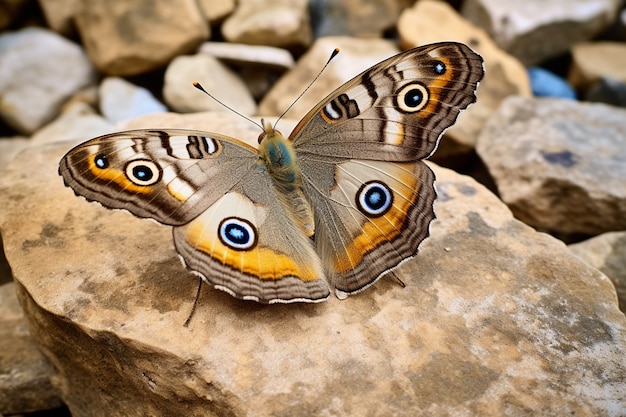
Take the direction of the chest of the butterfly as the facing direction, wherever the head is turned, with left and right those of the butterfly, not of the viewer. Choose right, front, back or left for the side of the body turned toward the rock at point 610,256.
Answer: right

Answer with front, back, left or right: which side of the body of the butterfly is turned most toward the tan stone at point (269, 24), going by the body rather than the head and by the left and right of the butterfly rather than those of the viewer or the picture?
front

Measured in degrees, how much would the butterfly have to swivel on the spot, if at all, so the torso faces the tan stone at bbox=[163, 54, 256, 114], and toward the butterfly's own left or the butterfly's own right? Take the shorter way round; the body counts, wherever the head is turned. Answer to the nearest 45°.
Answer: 0° — it already faces it

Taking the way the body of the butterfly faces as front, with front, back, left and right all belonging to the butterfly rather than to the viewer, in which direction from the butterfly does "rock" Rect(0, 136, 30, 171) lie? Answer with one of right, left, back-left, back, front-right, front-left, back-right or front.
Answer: front-left

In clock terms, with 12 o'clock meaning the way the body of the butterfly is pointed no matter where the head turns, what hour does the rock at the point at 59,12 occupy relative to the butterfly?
The rock is roughly at 11 o'clock from the butterfly.

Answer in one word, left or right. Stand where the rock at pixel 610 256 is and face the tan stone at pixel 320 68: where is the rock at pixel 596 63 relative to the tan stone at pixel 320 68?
right

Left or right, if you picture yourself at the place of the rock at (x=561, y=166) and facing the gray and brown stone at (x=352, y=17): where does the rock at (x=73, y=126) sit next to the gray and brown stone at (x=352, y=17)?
left

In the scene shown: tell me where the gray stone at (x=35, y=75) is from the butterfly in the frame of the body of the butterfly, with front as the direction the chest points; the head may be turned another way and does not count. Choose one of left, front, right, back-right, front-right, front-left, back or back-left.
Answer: front-left

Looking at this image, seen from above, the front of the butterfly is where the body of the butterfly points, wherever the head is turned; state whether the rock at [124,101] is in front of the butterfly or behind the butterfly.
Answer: in front

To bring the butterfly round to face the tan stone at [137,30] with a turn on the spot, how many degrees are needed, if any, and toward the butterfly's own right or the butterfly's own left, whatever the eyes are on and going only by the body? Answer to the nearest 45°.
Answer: approximately 45° to the butterfly's own left

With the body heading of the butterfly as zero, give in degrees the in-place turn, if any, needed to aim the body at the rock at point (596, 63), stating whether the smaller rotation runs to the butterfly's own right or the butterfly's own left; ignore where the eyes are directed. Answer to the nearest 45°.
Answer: approximately 45° to the butterfly's own right

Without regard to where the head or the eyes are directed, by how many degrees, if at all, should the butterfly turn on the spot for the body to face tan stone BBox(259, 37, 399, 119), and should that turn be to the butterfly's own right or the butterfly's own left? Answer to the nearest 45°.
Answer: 0° — it already faces it

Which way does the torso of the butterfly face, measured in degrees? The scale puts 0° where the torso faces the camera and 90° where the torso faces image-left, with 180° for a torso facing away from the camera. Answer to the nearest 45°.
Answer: approximately 180°

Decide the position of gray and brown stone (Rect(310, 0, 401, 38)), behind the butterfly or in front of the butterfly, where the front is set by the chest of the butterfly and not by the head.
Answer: in front

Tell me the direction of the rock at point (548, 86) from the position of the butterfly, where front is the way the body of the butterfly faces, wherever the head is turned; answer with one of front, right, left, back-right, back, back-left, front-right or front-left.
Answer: front-right
